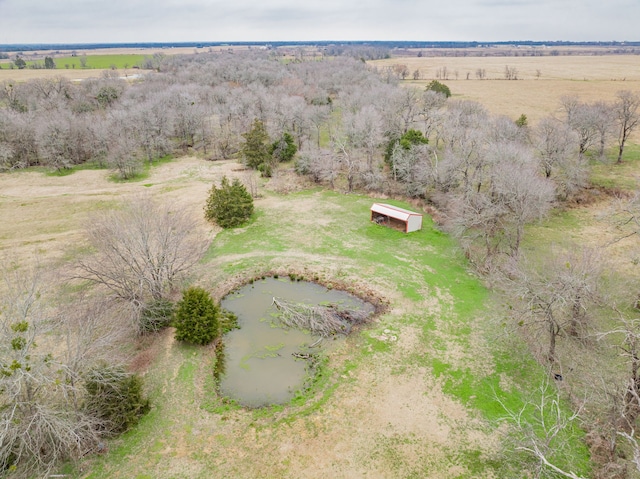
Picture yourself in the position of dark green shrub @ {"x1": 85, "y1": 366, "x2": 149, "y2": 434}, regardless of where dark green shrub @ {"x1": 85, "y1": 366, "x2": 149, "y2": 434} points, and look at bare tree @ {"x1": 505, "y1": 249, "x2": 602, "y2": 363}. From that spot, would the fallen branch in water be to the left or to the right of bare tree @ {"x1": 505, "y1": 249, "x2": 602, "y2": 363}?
left

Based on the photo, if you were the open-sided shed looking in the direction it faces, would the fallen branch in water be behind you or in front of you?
in front

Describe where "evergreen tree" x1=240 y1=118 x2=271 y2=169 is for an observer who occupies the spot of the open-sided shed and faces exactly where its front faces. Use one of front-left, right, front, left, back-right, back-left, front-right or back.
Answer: right

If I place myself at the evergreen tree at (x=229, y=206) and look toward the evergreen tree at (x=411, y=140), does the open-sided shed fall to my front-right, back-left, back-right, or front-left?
front-right

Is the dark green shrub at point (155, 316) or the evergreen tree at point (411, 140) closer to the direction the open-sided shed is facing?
the dark green shrub

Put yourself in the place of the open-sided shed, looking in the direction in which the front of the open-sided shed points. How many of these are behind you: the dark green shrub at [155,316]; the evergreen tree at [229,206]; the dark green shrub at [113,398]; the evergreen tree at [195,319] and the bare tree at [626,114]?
1

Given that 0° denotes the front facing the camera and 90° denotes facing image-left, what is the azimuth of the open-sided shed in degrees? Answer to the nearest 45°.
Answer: approximately 45°

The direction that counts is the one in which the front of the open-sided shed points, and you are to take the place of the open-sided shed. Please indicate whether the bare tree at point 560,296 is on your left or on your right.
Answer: on your left

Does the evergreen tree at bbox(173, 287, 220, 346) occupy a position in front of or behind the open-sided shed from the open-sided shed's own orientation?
in front

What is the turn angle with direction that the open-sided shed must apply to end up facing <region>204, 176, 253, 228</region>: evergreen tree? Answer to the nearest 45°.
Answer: approximately 45° to its right

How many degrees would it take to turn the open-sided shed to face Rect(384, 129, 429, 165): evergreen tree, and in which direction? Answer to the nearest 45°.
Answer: approximately 135° to its right

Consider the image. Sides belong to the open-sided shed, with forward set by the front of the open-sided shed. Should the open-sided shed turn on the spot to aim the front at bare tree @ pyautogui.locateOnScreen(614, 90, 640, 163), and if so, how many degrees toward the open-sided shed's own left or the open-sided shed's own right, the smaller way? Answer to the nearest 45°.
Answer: approximately 180°

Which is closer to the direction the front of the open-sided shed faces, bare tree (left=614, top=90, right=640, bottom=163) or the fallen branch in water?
the fallen branch in water
